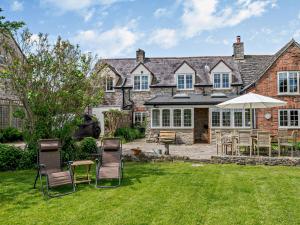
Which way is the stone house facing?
toward the camera

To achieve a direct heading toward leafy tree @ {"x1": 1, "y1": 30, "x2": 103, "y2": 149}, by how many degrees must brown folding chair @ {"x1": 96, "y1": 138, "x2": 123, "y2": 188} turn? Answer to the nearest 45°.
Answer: approximately 135° to its right

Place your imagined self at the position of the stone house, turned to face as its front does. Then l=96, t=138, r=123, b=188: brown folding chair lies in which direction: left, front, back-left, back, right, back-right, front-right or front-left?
front

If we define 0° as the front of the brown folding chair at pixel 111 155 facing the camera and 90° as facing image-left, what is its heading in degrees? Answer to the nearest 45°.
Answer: approximately 0°

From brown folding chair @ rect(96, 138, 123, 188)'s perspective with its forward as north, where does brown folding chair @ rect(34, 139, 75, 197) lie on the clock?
brown folding chair @ rect(34, 139, 75, 197) is roughly at 2 o'clock from brown folding chair @ rect(96, 138, 123, 188).

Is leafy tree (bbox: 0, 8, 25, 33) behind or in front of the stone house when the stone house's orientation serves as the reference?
in front

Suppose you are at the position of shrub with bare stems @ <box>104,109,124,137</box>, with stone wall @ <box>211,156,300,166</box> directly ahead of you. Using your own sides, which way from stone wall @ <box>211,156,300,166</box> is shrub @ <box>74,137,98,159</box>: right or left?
right

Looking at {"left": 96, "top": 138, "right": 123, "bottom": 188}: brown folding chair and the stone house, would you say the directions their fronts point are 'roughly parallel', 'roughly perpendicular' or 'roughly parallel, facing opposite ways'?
roughly parallel

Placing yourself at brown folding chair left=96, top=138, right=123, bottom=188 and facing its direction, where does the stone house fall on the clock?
The stone house is roughly at 7 o'clock from the brown folding chair.

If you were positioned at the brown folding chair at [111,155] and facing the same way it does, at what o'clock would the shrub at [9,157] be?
The shrub is roughly at 4 o'clock from the brown folding chair.

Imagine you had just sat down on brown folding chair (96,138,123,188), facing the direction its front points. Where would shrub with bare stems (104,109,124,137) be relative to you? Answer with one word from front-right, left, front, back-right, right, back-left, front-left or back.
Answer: back

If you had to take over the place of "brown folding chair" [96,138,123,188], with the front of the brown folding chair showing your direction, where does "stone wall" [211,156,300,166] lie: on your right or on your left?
on your left
